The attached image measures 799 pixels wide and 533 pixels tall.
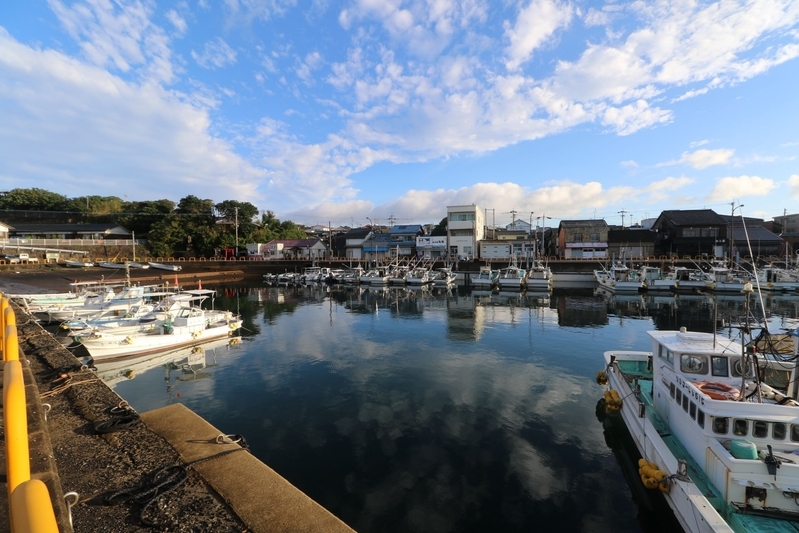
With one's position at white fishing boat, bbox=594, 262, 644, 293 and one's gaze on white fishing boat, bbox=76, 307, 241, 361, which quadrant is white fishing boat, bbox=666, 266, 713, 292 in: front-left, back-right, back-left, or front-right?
back-left

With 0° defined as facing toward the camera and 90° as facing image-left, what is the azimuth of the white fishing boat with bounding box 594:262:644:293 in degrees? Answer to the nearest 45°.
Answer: approximately 45°

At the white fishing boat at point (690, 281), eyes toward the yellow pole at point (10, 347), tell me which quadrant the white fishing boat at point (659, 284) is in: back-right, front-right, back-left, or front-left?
front-right

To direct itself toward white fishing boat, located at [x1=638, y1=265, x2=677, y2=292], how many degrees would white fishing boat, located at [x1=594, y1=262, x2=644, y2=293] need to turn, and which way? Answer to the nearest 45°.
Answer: approximately 135° to its left
